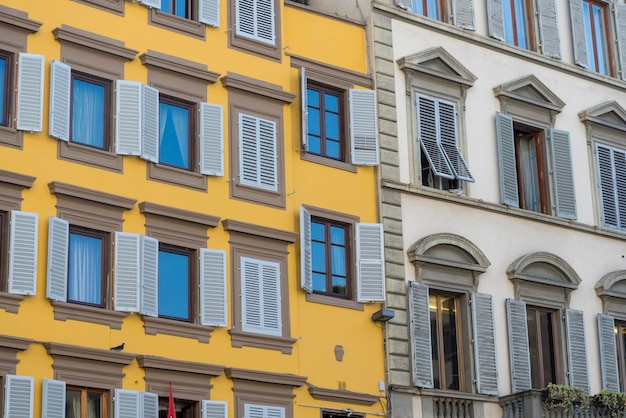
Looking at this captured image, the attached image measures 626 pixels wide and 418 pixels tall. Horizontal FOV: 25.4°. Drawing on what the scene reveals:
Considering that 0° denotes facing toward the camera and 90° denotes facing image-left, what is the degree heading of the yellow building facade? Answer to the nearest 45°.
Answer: approximately 315°
